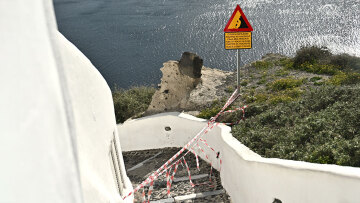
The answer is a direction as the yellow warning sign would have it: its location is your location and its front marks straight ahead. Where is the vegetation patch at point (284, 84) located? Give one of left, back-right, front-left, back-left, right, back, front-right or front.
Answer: back-left

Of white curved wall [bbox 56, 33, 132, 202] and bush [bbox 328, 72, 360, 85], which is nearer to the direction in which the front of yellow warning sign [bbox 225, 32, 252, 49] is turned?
the white curved wall

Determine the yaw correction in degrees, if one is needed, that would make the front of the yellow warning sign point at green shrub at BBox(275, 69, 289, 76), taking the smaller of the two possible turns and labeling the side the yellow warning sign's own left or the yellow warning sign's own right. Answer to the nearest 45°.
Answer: approximately 135° to the yellow warning sign's own left

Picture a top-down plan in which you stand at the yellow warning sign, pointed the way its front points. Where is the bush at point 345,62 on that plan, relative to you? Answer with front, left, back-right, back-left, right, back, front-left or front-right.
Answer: back-left

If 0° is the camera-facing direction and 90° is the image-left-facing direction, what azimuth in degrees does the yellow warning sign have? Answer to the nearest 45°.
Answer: approximately 0°

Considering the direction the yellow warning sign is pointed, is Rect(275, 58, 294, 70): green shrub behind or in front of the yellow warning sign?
behind

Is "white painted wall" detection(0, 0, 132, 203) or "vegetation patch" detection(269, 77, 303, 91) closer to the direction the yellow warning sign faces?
the white painted wall

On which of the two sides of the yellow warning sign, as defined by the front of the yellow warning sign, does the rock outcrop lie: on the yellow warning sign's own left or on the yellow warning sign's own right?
on the yellow warning sign's own right

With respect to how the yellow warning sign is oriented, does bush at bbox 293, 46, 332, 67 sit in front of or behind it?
behind

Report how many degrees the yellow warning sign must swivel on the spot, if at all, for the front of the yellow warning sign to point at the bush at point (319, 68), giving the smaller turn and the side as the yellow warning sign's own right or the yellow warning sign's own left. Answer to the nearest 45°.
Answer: approximately 135° to the yellow warning sign's own left
